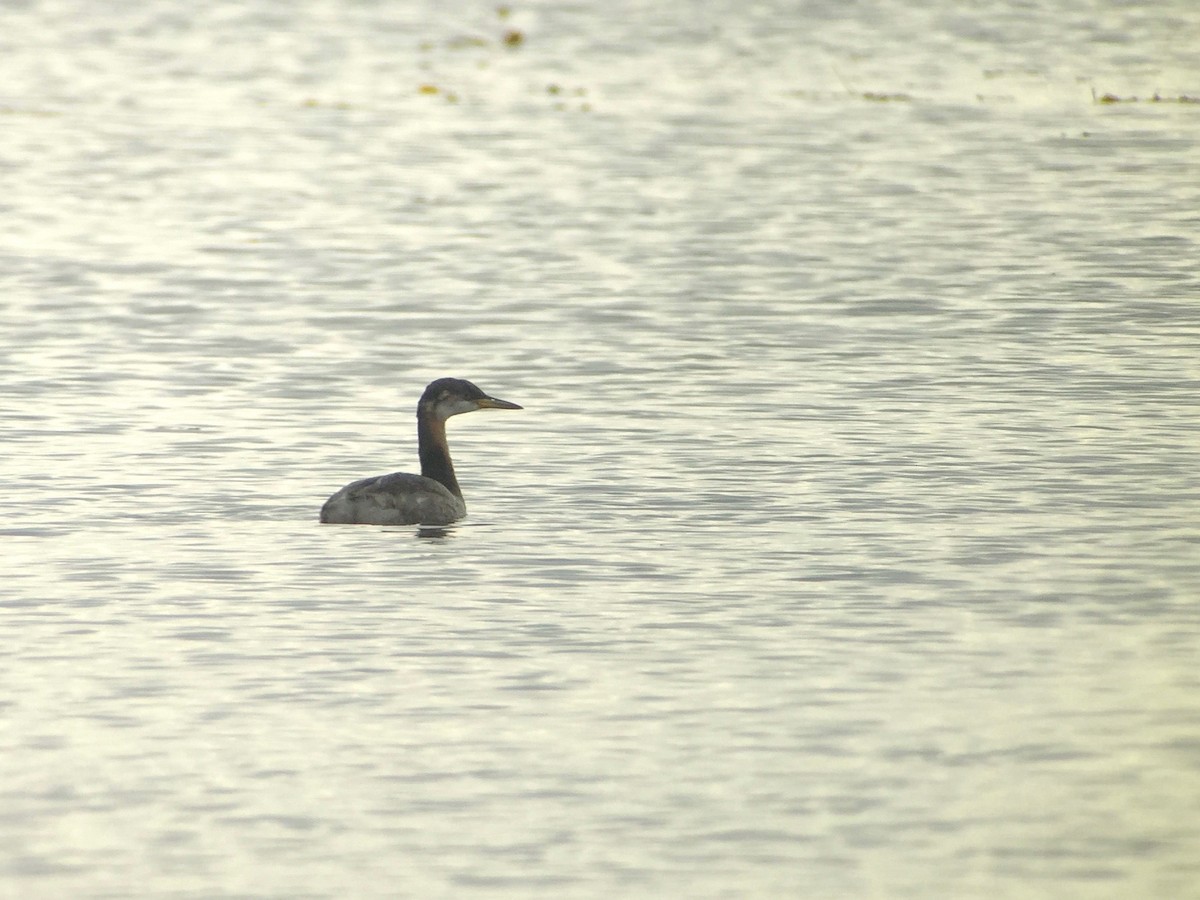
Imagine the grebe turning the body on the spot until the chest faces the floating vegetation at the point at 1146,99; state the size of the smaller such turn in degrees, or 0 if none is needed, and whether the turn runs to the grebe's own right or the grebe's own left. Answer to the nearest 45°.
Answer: approximately 45° to the grebe's own left

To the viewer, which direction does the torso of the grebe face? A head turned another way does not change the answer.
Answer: to the viewer's right
